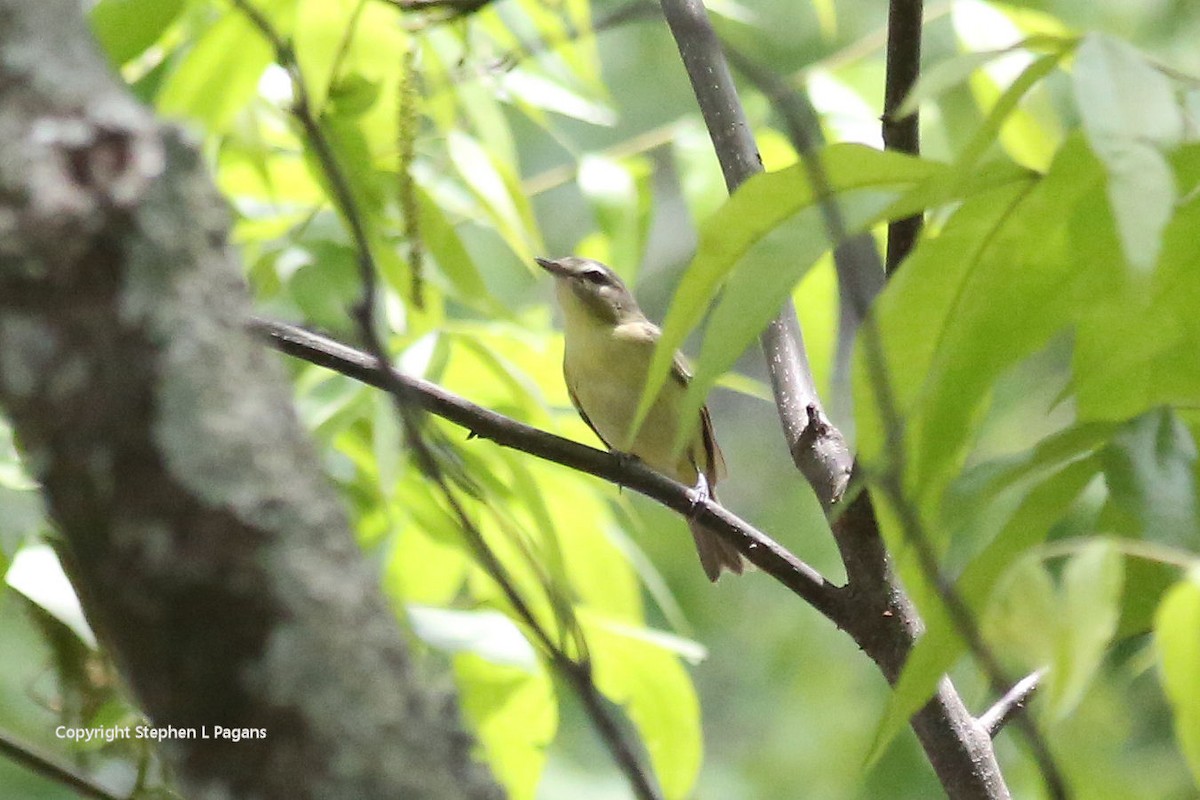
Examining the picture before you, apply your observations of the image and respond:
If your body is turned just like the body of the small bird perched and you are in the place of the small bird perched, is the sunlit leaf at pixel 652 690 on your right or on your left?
on your left

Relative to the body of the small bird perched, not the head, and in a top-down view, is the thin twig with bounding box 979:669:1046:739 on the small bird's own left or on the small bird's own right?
on the small bird's own left

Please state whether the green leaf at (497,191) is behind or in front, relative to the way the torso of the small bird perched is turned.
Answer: in front

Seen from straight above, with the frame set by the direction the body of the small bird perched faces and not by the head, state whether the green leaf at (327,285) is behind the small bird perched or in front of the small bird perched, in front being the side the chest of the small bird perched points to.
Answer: in front

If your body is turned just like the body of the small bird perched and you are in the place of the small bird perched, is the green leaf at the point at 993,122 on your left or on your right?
on your left
